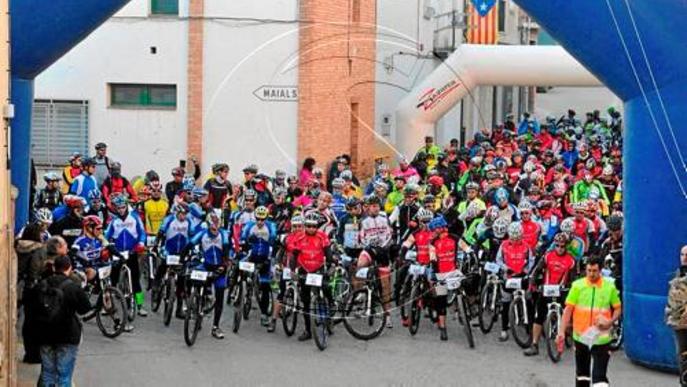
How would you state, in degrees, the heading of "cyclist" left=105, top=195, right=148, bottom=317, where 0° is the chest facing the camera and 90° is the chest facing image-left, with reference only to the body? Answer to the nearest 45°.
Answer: approximately 0°

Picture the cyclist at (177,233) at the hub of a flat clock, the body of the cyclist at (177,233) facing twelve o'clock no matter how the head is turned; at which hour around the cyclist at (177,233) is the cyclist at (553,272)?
the cyclist at (553,272) is roughly at 10 o'clock from the cyclist at (177,233).

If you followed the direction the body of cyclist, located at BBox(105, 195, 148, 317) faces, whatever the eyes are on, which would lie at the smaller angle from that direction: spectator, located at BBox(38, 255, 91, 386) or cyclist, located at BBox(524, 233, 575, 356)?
the spectator

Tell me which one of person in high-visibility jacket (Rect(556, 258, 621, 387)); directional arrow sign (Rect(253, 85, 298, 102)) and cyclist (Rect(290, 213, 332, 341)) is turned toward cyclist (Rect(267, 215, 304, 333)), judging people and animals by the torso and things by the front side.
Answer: the directional arrow sign

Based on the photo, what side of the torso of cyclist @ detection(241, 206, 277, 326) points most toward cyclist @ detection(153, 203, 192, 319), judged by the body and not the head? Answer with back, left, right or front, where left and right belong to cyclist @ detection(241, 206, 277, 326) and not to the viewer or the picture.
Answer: right

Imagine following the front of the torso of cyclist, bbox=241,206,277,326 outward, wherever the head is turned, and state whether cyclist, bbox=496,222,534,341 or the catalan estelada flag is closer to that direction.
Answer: the cyclist

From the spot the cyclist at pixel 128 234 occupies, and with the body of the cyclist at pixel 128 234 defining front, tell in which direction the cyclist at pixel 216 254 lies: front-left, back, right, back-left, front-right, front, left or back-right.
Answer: front-left

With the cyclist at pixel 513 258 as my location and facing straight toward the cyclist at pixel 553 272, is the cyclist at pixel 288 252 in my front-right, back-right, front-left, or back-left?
back-right

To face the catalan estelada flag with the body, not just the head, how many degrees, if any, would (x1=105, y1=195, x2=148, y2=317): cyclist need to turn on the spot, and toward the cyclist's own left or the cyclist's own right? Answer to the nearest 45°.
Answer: approximately 135° to the cyclist's own left

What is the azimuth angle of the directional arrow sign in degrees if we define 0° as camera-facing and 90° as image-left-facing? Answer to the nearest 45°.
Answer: approximately 0°

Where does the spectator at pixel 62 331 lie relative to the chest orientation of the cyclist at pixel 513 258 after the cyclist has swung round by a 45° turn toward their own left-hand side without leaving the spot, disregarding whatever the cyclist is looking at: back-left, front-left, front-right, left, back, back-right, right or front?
right

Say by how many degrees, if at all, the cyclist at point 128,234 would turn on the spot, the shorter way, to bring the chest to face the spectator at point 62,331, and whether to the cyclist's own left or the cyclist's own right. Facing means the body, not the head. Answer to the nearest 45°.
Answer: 0° — they already face them

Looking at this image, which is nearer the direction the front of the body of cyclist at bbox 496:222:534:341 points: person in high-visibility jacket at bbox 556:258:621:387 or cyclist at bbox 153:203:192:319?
the person in high-visibility jacket

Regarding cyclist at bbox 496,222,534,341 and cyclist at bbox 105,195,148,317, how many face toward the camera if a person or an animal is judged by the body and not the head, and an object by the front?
2

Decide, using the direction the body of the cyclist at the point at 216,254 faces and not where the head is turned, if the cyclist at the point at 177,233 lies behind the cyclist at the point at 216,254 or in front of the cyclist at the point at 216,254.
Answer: behind
